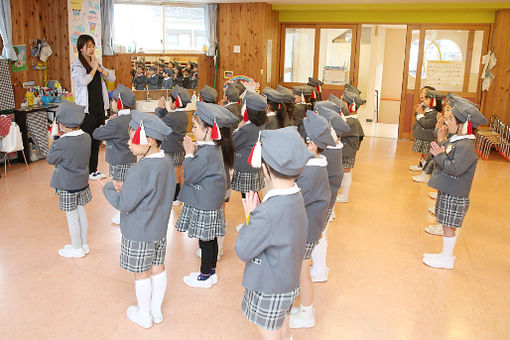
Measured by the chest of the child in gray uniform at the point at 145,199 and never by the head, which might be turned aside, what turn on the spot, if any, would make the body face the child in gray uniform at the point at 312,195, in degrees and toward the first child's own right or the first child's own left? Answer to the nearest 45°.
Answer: approximately 135° to the first child's own right

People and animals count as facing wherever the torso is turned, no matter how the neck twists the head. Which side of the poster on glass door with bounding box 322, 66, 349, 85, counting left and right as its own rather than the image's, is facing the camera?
front

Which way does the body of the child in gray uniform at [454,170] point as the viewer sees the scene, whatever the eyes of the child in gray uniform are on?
to the viewer's left

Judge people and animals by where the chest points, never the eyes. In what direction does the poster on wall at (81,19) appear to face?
toward the camera

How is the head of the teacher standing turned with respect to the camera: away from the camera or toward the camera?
toward the camera

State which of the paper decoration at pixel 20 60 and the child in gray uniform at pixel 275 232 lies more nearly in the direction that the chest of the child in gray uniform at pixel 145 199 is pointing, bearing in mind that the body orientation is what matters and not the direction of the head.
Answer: the paper decoration

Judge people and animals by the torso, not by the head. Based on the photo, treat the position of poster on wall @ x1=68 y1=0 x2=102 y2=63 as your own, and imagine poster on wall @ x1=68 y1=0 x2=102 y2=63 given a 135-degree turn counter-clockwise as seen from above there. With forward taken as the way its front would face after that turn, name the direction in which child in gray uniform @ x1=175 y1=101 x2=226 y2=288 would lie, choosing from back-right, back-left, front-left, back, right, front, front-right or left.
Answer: back-right

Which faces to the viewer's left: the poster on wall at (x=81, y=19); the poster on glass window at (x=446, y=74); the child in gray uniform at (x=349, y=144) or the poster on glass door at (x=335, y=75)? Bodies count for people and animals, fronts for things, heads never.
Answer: the child in gray uniform

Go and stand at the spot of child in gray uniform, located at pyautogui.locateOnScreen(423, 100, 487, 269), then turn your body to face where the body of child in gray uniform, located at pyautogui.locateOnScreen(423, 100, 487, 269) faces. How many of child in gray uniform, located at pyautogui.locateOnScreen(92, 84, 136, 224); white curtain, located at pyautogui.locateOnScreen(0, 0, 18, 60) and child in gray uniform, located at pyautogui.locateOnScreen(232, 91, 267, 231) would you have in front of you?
3
